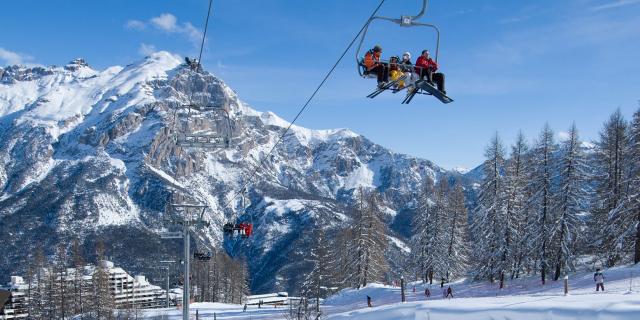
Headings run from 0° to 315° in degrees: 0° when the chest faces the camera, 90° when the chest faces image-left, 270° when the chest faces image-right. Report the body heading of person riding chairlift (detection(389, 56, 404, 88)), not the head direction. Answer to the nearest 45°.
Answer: approximately 315°

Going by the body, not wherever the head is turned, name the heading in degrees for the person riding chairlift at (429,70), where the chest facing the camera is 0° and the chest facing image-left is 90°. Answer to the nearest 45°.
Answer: approximately 315°

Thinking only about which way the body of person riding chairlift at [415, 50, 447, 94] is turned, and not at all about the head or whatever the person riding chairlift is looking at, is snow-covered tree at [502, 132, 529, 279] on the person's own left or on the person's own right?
on the person's own left

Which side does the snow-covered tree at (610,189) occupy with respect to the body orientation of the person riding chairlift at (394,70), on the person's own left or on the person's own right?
on the person's own left

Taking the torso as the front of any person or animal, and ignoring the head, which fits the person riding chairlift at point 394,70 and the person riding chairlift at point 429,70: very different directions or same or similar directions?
same or similar directions

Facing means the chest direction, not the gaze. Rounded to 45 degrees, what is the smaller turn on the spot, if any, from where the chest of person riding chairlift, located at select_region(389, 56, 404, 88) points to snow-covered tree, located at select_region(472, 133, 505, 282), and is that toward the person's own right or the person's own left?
approximately 135° to the person's own left

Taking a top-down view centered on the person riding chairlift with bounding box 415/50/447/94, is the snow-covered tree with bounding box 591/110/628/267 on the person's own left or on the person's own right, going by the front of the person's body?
on the person's own left

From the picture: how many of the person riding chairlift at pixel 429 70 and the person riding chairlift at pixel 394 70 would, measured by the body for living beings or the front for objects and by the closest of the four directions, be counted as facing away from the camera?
0

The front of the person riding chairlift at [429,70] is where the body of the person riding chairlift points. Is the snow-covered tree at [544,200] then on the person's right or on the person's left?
on the person's left

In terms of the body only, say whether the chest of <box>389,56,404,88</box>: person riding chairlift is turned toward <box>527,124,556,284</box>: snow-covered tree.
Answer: no
